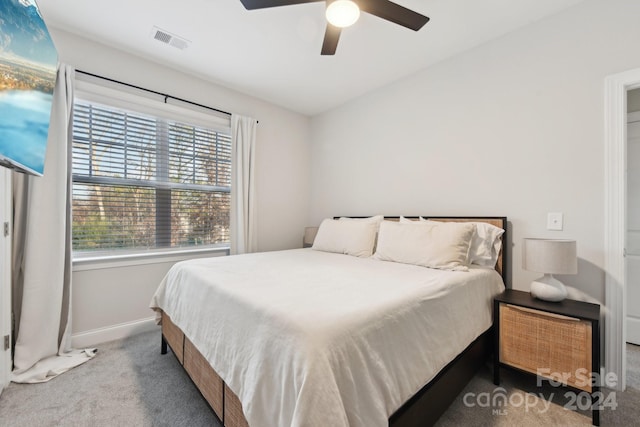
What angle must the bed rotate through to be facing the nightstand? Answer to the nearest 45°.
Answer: approximately 135° to its left

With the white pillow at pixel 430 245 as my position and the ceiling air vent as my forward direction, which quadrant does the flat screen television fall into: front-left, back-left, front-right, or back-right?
front-left

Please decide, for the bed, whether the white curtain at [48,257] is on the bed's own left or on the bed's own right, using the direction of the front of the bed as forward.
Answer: on the bed's own right

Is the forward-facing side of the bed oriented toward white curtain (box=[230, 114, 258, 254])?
no

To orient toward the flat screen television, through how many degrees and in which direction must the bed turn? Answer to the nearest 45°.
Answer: approximately 45° to its right

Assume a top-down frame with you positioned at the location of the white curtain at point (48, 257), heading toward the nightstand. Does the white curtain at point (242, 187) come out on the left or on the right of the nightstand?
left

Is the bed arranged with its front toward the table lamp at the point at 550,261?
no

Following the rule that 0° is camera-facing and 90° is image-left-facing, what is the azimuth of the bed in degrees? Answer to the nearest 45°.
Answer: approximately 45°
